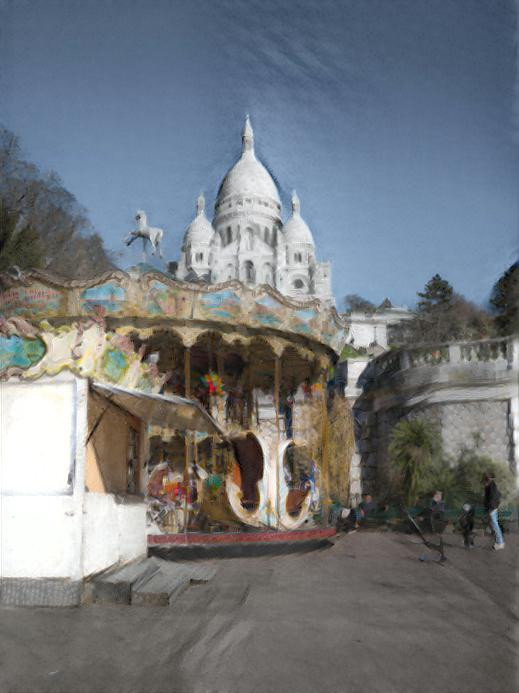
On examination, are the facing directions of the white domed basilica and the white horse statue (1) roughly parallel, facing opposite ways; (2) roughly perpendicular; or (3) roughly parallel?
roughly perpendicular

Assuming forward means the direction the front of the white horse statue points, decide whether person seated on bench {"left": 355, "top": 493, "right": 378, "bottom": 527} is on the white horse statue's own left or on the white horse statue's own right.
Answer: on the white horse statue's own right

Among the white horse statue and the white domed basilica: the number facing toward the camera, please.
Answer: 1
